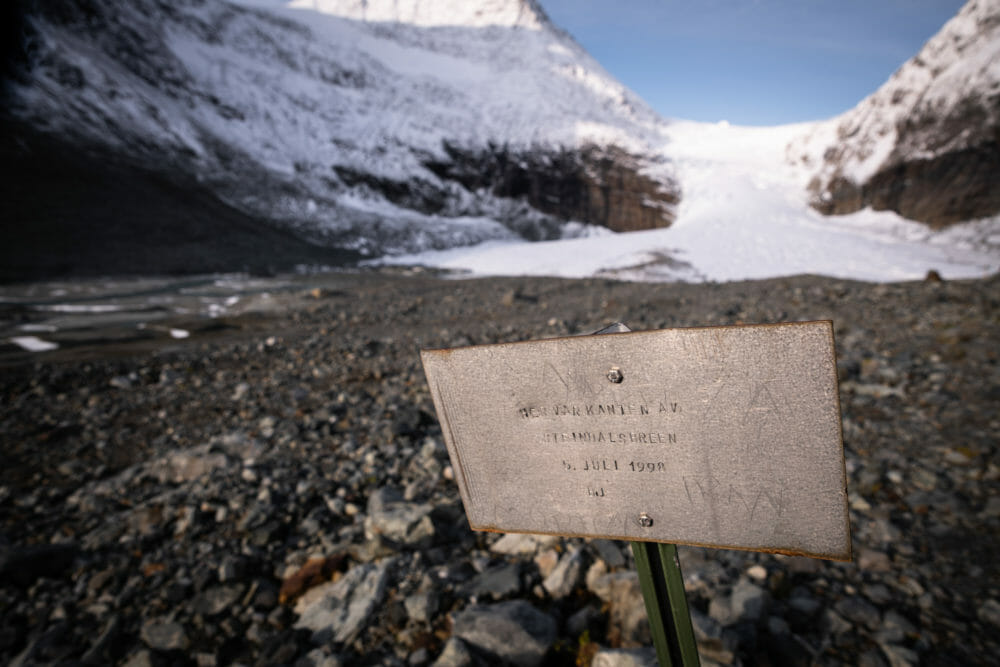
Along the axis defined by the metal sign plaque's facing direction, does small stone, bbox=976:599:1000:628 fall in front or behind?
behind

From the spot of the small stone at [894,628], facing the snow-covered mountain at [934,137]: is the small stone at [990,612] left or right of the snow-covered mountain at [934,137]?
right

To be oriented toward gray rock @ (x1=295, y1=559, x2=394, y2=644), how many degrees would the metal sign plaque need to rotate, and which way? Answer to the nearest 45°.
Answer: approximately 45° to its right

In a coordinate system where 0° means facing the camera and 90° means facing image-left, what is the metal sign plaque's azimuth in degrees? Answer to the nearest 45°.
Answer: approximately 45°

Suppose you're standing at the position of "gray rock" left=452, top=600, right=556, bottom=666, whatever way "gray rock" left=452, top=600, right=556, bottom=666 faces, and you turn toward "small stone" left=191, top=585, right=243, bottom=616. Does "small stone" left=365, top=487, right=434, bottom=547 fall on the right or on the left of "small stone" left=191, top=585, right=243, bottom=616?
right

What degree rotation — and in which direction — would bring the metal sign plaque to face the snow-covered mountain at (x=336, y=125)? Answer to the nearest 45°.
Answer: approximately 90° to its right

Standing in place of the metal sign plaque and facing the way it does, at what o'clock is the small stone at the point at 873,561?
The small stone is roughly at 6 o'clock from the metal sign plaque.
